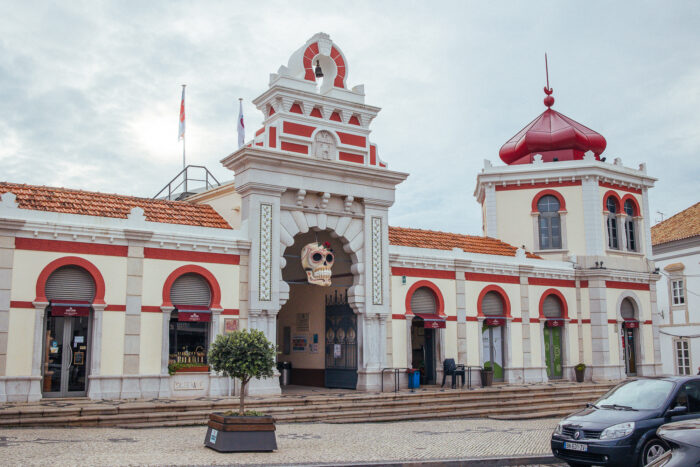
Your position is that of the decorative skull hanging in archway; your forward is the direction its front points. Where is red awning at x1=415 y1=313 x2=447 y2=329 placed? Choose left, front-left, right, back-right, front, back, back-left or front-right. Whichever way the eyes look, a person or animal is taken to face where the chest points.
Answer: left

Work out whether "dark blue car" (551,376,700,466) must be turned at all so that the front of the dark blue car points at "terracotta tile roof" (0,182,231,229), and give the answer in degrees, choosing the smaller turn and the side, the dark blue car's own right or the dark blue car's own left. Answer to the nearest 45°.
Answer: approximately 45° to the dark blue car's own right

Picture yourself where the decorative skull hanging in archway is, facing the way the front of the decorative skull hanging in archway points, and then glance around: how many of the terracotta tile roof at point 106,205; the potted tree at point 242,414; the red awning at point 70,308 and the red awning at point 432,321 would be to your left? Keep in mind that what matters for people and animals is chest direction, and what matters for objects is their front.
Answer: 1

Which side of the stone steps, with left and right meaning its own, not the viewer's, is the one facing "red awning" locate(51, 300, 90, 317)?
right

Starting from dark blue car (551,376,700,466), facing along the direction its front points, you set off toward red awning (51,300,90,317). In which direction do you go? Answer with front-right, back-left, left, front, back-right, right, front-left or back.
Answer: front-right

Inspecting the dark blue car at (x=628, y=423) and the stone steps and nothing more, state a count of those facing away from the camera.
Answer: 0

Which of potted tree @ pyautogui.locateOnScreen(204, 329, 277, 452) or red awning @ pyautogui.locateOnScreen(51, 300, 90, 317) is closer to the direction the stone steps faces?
the potted tree

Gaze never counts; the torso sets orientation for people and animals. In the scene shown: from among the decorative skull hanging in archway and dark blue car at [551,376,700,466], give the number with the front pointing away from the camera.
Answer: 0

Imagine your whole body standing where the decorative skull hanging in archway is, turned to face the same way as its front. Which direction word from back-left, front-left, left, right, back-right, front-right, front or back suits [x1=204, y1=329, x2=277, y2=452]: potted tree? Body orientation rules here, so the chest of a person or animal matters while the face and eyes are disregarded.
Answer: front-right

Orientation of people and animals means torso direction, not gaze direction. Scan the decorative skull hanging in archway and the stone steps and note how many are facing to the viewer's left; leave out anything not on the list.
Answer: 0

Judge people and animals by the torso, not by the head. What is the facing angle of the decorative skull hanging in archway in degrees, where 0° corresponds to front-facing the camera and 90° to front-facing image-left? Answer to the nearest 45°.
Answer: approximately 315°

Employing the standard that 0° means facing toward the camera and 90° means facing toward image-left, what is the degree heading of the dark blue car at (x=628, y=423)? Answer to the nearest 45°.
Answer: approximately 45°

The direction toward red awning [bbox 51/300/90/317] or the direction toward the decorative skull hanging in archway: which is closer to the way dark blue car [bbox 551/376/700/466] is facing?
the red awning

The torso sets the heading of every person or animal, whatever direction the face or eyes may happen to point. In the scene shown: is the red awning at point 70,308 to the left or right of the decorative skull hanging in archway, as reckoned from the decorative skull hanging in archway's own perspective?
on its right

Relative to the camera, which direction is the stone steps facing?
toward the camera

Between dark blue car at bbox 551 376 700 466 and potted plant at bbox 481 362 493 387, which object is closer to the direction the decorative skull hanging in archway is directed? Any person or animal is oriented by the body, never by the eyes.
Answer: the dark blue car
